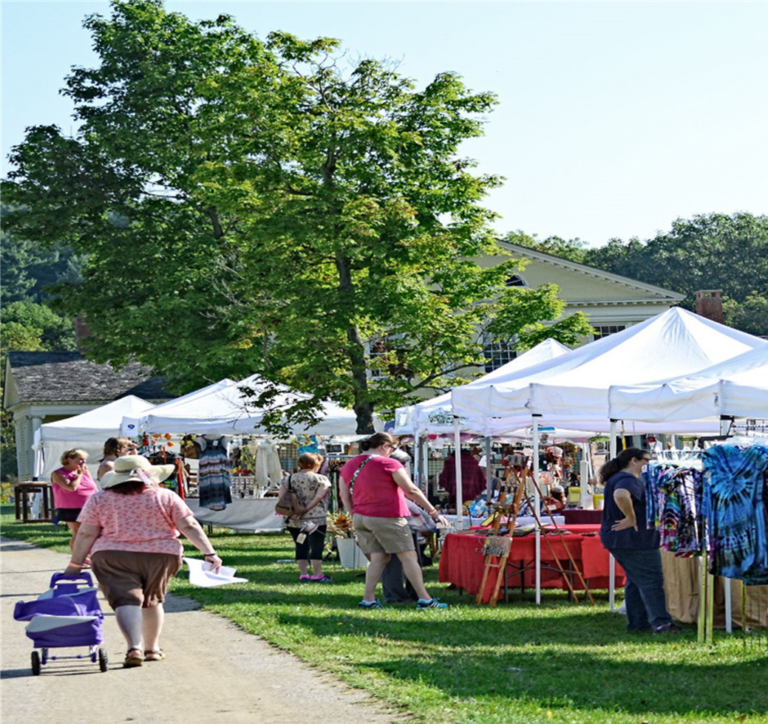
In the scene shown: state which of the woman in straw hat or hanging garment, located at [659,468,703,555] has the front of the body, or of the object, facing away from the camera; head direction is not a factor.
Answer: the woman in straw hat

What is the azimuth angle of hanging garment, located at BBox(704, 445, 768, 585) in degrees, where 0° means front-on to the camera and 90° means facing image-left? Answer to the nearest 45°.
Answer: approximately 0°

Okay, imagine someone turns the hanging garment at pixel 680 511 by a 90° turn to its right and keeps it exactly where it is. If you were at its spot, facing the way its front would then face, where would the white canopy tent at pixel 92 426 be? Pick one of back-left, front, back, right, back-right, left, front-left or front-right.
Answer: front-right

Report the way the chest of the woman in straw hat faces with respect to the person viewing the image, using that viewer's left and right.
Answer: facing away from the viewer

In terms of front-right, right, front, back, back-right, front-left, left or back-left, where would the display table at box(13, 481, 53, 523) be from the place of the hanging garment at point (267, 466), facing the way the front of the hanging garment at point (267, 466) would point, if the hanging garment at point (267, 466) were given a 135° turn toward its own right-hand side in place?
front

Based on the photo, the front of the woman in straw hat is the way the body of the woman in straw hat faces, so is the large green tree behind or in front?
in front

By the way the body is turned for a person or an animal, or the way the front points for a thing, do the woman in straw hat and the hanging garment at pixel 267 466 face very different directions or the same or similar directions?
very different directions

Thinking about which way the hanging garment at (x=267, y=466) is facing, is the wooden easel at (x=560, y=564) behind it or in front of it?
in front

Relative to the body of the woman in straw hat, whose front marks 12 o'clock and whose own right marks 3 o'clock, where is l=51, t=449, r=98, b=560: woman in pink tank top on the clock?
The woman in pink tank top is roughly at 12 o'clock from the woman in straw hat.

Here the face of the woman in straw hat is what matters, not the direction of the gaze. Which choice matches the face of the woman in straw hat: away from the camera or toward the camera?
away from the camera

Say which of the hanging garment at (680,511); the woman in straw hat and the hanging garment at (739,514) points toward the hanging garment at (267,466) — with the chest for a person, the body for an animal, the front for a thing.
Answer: the woman in straw hat

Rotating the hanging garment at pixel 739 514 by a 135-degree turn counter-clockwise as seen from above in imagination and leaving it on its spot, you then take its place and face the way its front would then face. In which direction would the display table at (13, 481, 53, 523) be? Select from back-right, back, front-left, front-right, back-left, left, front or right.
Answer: left

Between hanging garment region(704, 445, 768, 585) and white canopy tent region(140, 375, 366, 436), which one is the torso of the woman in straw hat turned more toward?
the white canopy tent
